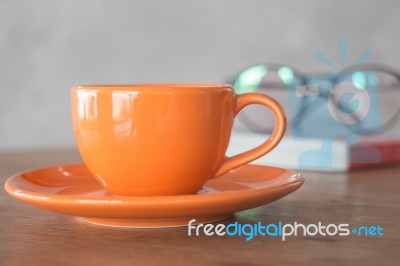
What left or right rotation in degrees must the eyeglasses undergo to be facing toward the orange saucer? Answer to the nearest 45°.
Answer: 0° — it already faces it

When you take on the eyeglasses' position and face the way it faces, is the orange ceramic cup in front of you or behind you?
in front

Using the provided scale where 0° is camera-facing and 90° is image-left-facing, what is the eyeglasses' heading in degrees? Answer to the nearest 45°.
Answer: approximately 0°
